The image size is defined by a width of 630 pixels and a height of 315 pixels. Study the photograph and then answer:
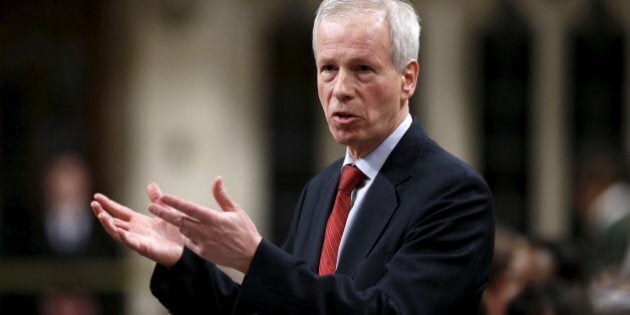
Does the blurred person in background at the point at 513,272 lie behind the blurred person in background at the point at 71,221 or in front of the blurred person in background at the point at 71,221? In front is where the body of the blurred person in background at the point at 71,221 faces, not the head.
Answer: in front

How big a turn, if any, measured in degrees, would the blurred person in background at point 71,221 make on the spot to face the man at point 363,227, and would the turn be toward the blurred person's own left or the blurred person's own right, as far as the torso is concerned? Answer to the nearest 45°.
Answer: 0° — they already face them

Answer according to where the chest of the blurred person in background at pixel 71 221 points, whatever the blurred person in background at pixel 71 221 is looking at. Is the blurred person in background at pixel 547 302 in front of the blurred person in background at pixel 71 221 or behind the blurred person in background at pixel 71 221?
in front

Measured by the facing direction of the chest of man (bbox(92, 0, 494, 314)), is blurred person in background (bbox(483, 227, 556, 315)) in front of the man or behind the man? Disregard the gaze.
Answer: behind

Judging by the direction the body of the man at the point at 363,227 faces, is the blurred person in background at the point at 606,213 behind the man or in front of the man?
behind

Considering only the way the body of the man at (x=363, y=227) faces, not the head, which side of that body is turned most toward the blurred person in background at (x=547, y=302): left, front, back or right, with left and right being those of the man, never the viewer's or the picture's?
back

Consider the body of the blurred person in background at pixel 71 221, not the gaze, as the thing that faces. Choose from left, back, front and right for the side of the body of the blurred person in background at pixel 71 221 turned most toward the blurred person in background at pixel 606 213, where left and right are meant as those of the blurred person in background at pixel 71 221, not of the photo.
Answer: left
